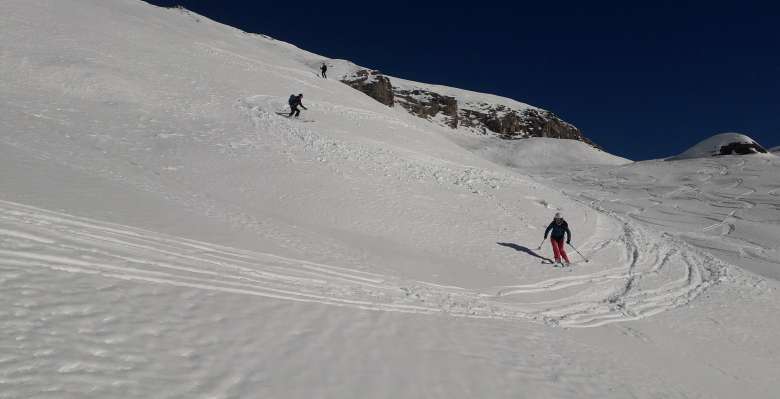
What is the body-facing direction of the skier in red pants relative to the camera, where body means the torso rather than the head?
toward the camera

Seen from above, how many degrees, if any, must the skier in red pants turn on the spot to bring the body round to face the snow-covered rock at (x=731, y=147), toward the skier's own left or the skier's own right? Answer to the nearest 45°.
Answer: approximately 180°

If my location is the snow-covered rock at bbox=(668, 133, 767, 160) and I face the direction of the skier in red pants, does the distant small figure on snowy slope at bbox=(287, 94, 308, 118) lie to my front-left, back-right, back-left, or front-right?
front-right

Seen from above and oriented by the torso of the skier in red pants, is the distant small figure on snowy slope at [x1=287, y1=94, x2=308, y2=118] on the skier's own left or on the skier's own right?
on the skier's own right
